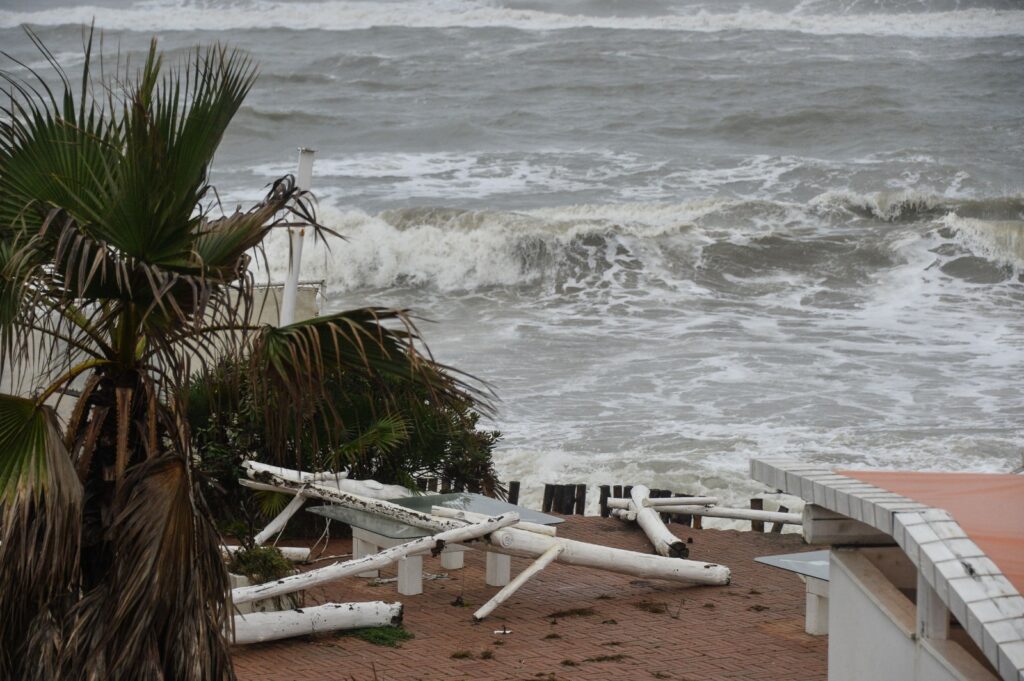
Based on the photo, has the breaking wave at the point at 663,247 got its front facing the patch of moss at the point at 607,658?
yes

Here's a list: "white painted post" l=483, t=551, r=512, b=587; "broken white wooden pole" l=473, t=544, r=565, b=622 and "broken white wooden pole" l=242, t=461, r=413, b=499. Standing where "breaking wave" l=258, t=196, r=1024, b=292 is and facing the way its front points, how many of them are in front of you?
3

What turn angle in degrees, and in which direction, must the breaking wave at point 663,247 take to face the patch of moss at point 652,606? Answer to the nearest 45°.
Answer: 0° — it already faces it

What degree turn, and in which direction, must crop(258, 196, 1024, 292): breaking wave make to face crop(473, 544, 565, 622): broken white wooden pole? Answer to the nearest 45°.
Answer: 0° — it already faces it

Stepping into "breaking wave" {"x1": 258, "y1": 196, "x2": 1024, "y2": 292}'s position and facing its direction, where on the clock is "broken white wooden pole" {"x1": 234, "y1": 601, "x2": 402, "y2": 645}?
The broken white wooden pole is roughly at 12 o'clock from the breaking wave.

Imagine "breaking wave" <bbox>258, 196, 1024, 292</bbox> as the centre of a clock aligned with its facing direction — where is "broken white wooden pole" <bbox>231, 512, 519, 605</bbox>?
The broken white wooden pole is roughly at 12 o'clock from the breaking wave.

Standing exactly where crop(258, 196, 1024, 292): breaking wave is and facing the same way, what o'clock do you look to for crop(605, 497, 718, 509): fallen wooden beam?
The fallen wooden beam is roughly at 12 o'clock from the breaking wave.

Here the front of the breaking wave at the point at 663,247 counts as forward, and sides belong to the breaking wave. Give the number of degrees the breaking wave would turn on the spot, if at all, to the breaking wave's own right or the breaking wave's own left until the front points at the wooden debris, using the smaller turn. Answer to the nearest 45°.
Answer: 0° — it already faces it

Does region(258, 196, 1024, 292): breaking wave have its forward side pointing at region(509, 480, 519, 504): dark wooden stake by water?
yes

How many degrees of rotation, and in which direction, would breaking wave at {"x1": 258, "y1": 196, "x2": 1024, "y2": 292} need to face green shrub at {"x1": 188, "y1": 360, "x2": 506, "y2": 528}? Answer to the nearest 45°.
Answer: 0° — it already faces it

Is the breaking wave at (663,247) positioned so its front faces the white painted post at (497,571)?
yes

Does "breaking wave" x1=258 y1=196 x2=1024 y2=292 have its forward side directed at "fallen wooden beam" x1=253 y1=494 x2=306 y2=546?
yes

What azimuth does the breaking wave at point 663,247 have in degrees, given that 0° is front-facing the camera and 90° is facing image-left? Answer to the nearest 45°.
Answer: approximately 0°
